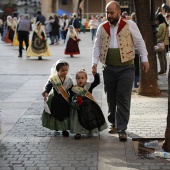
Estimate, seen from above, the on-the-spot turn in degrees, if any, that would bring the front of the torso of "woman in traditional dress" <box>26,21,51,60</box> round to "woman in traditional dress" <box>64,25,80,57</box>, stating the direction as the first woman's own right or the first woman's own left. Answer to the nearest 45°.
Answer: approximately 135° to the first woman's own left

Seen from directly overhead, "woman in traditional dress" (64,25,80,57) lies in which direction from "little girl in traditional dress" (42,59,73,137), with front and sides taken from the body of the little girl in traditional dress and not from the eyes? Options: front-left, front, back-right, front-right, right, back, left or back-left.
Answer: back-left

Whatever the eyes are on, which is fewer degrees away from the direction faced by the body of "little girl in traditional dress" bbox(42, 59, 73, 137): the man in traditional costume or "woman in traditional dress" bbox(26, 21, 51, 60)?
the man in traditional costume

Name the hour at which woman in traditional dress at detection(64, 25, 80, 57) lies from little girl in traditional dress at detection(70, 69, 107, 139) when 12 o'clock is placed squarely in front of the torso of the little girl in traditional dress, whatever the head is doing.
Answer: The woman in traditional dress is roughly at 6 o'clock from the little girl in traditional dress.

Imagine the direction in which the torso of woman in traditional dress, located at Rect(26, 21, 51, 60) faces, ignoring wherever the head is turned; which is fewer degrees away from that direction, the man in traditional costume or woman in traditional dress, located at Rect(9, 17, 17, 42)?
the man in traditional costume

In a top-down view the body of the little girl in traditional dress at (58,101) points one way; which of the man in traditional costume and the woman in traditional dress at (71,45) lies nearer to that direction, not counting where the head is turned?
the man in traditional costume

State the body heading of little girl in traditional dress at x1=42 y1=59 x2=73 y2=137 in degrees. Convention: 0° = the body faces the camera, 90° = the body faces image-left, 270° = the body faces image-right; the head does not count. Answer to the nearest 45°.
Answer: approximately 315°

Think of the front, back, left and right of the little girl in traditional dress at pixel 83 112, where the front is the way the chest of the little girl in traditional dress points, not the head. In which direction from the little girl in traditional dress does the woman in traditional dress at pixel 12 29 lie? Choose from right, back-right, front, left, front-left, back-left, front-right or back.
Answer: back

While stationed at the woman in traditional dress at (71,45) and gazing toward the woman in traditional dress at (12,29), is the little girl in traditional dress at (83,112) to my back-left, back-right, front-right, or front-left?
back-left
